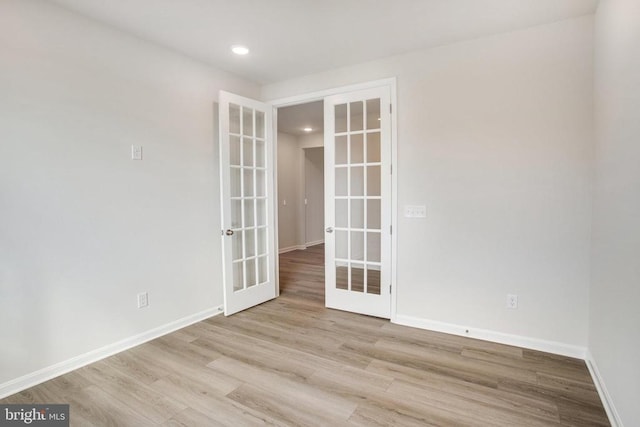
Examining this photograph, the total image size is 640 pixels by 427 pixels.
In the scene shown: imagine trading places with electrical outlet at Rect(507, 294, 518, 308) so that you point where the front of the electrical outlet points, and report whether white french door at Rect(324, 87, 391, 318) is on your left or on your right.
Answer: on your right

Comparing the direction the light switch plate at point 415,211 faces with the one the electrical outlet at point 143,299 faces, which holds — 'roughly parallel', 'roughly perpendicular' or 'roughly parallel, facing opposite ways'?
roughly perpendicular

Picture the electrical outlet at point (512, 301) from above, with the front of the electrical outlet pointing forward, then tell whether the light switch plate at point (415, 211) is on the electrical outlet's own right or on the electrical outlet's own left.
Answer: on the electrical outlet's own right

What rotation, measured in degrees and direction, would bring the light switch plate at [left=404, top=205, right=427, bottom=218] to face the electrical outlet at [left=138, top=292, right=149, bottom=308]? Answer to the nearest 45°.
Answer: approximately 45° to its right

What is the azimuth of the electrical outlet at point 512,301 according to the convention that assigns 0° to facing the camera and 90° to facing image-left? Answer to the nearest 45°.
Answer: approximately 0°

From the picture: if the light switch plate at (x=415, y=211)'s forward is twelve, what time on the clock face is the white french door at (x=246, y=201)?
The white french door is roughly at 3 o'clock from the light switch plate.

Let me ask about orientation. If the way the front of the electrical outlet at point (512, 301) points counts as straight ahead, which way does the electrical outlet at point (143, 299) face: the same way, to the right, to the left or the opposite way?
to the left

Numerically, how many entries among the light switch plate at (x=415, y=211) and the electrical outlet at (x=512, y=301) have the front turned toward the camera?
2

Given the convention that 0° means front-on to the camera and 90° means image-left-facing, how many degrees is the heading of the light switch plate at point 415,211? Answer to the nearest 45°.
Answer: approximately 0°

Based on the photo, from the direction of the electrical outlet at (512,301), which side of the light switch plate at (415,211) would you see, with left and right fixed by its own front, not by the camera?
left

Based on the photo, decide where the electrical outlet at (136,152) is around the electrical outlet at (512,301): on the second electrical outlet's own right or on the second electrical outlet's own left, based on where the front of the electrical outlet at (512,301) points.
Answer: on the second electrical outlet's own right
